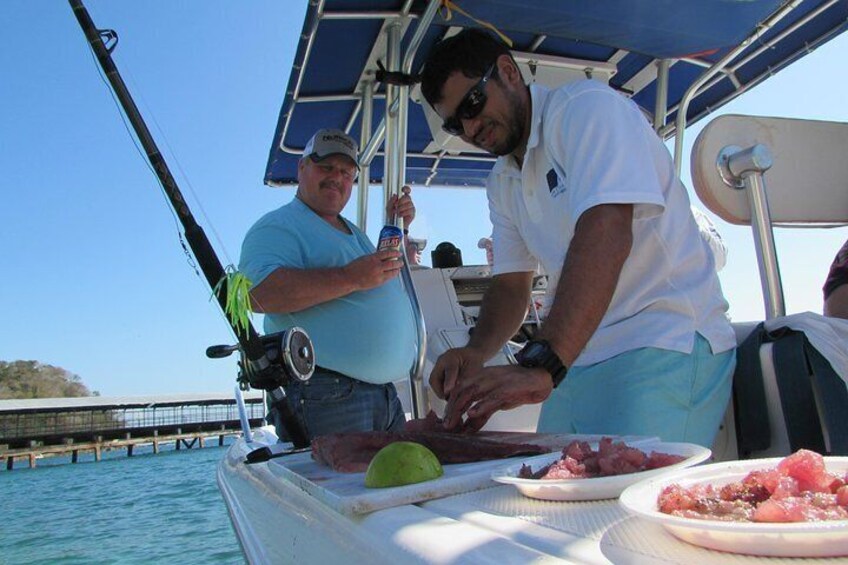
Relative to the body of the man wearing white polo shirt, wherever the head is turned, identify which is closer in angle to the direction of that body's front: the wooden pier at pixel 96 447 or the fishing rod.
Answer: the fishing rod

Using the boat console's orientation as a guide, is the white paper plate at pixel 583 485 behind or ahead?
ahead

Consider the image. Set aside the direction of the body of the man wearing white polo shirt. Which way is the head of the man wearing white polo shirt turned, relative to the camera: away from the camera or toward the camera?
toward the camera

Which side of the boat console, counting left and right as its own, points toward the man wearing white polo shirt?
front

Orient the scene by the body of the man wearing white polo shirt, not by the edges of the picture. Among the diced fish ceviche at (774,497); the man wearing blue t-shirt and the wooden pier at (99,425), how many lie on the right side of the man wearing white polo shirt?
2

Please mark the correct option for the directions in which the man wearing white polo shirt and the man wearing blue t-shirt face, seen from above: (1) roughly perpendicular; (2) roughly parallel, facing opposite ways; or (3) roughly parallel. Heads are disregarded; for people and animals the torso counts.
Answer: roughly perpendicular

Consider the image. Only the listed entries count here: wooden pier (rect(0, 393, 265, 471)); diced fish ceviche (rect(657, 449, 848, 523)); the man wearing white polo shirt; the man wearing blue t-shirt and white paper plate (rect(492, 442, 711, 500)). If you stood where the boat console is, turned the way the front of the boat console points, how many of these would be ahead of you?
4

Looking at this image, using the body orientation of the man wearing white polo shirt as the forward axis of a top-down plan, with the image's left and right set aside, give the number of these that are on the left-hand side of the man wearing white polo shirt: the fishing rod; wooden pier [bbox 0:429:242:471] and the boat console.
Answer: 0

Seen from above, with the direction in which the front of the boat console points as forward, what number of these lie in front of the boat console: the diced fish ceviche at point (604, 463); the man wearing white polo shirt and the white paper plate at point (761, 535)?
3

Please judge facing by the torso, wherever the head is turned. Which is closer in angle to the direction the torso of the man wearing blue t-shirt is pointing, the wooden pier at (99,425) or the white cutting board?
the white cutting board

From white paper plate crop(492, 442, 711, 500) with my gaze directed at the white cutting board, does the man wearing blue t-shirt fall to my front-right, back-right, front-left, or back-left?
front-right

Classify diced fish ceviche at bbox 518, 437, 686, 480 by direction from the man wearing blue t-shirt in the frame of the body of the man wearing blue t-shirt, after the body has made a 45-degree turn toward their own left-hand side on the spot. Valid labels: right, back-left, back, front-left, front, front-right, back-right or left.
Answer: right

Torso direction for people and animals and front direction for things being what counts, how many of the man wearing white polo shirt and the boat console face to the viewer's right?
0

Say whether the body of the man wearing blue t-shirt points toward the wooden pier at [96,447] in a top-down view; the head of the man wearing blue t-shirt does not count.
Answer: no

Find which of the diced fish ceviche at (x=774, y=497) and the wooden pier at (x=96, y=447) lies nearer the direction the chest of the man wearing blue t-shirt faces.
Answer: the diced fish ceviche

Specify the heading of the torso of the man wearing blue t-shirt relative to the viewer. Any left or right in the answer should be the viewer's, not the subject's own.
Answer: facing the viewer and to the right of the viewer

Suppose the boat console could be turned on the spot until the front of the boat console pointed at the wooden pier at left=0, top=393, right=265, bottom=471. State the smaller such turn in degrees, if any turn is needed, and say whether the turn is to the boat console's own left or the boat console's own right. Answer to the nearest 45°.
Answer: approximately 135° to the boat console's own right

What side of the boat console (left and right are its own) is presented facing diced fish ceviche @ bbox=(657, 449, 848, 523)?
front
